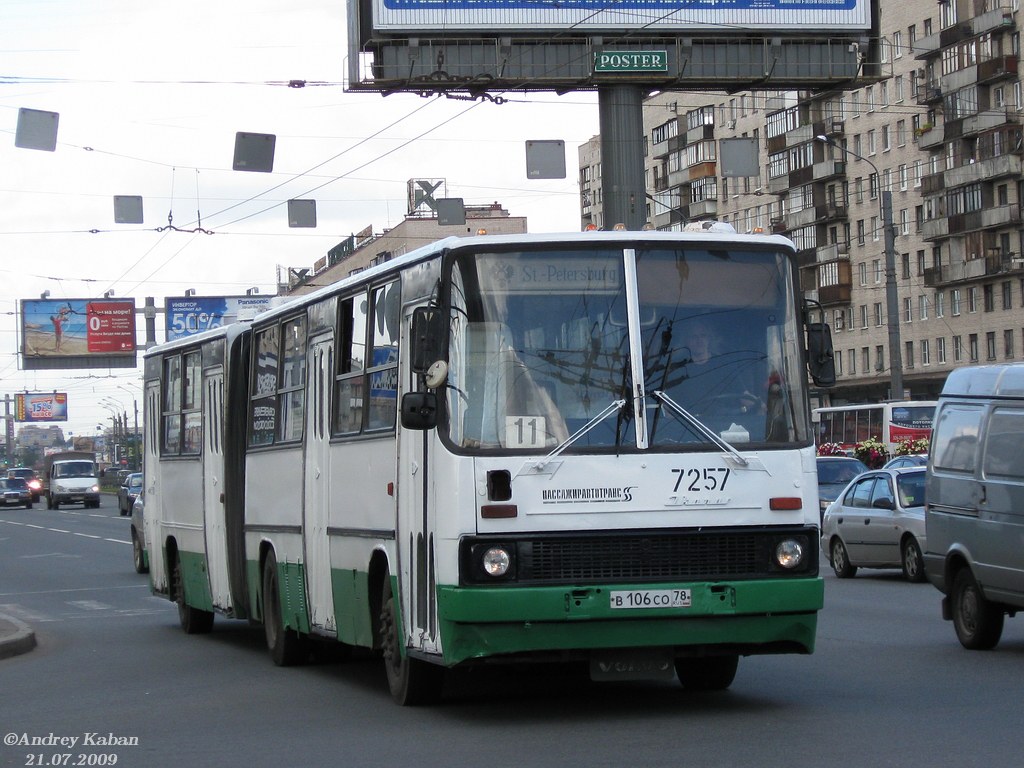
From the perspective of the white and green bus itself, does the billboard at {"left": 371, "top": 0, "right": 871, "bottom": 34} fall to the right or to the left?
on its left

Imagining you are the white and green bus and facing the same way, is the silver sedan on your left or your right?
on your left

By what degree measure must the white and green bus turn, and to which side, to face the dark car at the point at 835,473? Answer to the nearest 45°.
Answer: approximately 135° to its left

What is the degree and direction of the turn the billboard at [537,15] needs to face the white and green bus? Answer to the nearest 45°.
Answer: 0° — it already faces it
